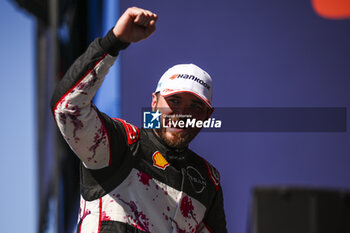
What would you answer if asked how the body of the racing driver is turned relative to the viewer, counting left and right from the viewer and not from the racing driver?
facing the viewer and to the right of the viewer
